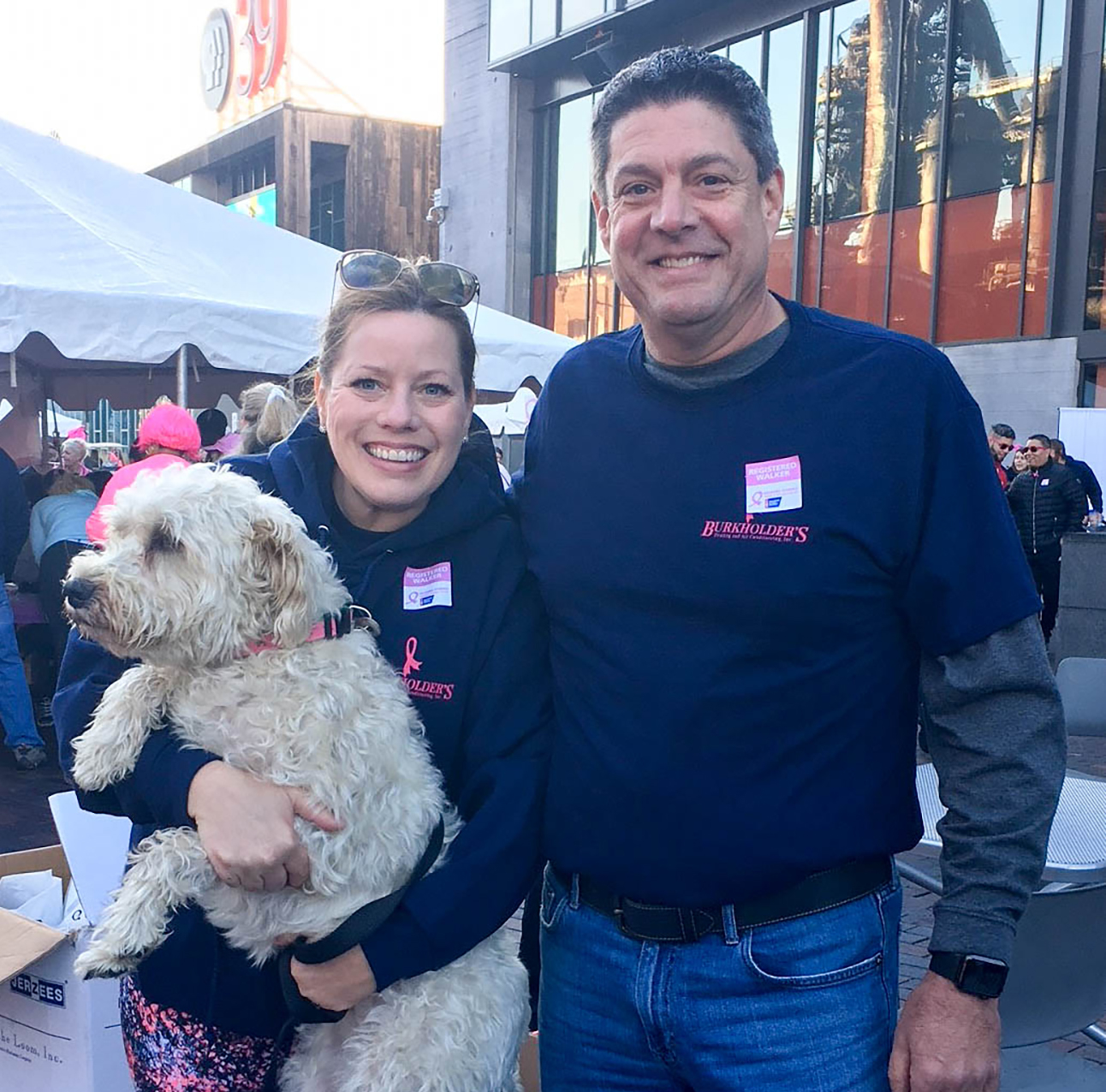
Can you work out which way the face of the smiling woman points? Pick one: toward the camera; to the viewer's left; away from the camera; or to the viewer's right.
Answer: toward the camera

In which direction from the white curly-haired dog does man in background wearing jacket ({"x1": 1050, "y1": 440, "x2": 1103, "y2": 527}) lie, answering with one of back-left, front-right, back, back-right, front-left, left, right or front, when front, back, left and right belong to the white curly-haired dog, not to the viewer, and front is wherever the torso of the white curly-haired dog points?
back-right

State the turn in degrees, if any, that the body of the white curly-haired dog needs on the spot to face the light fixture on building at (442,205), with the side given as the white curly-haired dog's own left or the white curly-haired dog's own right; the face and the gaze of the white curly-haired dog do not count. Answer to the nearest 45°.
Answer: approximately 90° to the white curly-haired dog's own right

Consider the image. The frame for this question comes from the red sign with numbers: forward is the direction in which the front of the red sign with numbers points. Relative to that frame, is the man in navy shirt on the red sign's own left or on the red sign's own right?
on the red sign's own left

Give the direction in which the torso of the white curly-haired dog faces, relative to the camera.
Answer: to the viewer's left

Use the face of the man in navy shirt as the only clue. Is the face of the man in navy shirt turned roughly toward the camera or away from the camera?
toward the camera

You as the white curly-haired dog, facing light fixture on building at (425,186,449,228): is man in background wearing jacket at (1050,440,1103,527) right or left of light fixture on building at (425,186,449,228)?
right

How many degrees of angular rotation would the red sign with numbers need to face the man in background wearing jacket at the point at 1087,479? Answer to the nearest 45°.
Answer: approximately 45° to its left

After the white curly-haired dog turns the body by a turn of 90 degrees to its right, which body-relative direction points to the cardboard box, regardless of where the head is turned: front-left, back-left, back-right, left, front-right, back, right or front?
front-left

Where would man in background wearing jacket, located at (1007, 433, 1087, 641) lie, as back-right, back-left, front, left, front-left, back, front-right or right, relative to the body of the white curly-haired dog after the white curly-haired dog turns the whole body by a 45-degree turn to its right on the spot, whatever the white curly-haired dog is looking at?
right

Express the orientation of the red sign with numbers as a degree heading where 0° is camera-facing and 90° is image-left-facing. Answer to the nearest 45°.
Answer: approximately 45°

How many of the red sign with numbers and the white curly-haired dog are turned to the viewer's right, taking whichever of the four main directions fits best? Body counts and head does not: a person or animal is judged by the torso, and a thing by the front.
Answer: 0

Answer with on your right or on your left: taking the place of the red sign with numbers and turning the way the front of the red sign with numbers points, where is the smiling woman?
on your left

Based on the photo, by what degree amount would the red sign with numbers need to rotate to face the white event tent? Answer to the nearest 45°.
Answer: approximately 45° to its left
